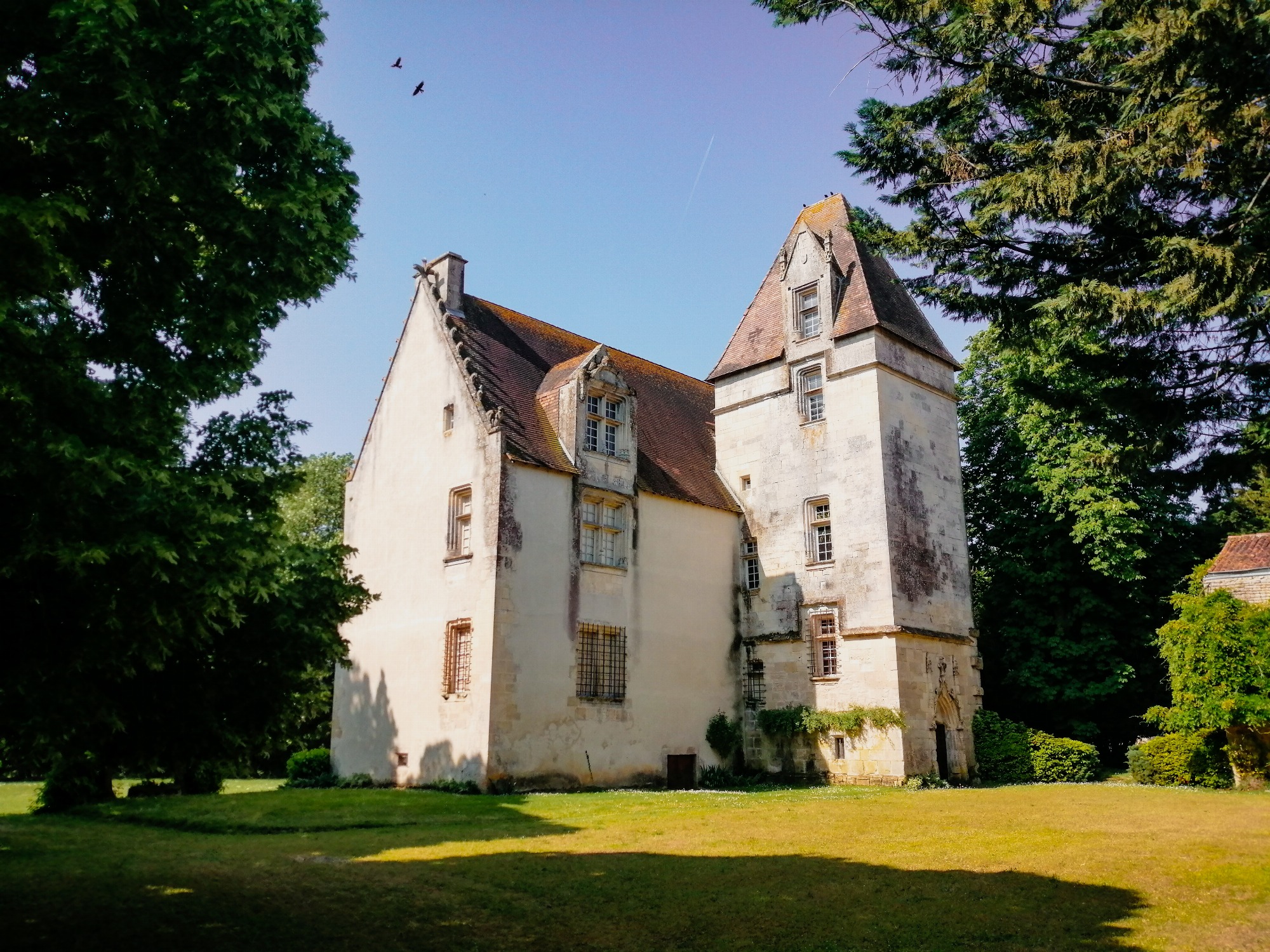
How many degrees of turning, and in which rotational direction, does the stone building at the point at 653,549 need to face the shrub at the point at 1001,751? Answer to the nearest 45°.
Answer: approximately 45° to its left

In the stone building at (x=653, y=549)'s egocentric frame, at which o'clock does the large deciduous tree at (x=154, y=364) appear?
The large deciduous tree is roughly at 2 o'clock from the stone building.

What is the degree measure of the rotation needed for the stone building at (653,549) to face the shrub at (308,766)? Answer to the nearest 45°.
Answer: approximately 135° to its right

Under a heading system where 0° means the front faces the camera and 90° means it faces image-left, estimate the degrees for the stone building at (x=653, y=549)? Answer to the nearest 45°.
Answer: approximately 315°

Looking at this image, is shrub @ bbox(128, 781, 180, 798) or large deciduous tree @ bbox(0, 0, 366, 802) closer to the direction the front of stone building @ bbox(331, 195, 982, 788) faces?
the large deciduous tree

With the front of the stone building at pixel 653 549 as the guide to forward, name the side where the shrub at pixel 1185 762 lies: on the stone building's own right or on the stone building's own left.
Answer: on the stone building's own left

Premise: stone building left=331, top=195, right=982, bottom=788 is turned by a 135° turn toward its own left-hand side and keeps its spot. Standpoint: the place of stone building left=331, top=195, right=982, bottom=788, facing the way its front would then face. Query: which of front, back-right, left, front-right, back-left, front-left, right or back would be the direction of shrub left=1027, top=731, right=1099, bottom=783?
right

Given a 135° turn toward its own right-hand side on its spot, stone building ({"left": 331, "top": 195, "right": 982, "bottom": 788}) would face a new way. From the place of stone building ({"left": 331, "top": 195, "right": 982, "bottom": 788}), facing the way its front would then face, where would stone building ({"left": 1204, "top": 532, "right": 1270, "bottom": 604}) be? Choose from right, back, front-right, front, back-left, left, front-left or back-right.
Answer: back
